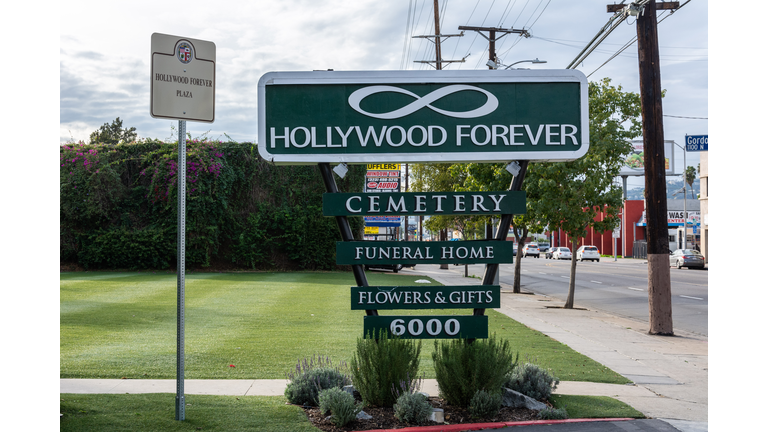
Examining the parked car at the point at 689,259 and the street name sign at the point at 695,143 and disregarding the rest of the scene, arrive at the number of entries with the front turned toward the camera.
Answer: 1

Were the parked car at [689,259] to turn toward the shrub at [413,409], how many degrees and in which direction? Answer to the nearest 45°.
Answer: approximately 135° to its left

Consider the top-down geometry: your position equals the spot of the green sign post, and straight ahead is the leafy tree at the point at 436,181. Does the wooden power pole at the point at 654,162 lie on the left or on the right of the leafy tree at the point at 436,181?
right

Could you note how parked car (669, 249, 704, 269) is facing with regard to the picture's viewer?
facing away from the viewer and to the left of the viewer

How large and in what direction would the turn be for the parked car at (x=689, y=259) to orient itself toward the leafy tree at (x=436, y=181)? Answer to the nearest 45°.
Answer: approximately 90° to its left

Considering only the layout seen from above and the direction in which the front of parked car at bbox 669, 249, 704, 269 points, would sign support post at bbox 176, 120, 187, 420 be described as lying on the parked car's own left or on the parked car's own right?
on the parked car's own left

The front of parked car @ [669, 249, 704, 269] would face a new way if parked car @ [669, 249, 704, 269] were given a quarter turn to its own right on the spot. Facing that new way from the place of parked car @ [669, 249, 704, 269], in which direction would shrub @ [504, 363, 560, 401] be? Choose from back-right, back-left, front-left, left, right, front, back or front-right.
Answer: back-right

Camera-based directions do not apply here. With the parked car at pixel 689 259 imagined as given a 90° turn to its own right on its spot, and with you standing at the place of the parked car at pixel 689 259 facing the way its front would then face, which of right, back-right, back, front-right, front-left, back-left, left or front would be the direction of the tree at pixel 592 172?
back-right
